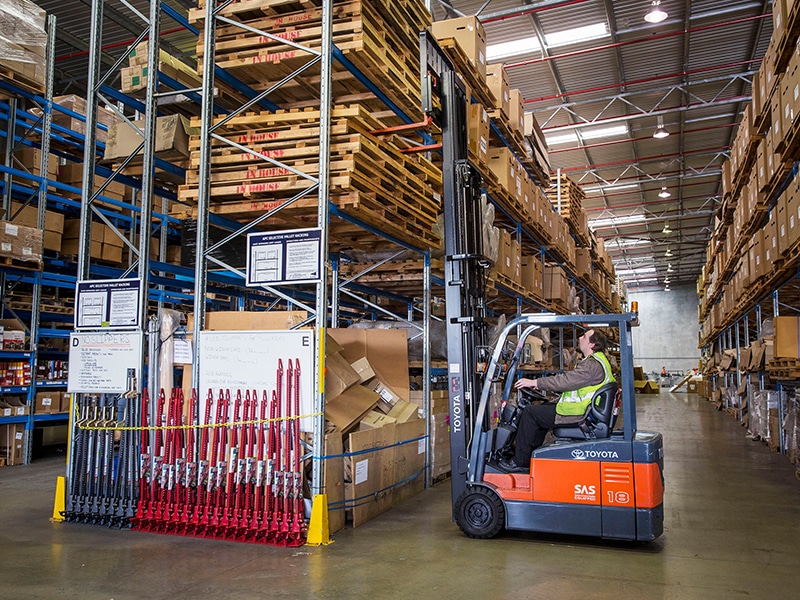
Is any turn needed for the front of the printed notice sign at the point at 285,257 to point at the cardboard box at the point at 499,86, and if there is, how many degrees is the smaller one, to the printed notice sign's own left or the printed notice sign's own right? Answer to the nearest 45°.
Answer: approximately 135° to the printed notice sign's own left

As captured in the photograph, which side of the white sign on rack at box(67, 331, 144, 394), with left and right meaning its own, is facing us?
front

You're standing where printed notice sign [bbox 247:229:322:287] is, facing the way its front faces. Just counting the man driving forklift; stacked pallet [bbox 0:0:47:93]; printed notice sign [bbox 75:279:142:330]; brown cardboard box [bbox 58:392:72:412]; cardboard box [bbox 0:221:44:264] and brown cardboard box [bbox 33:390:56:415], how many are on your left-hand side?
1

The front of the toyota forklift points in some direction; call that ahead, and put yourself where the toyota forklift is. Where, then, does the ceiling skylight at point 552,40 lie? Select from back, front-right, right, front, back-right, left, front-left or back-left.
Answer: right

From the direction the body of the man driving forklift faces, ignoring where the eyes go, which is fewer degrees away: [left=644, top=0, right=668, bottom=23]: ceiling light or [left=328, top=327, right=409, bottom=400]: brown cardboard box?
the brown cardboard box

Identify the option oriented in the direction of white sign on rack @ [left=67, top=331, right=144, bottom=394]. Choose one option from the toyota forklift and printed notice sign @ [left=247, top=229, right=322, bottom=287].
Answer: the toyota forklift

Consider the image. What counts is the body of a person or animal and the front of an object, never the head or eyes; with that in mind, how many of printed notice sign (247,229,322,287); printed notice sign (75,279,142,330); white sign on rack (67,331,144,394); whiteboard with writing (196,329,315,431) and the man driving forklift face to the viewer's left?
1

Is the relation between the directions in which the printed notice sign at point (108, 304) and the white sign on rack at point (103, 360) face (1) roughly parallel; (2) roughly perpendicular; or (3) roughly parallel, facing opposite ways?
roughly parallel

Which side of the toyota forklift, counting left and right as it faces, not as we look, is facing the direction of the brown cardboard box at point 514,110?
right

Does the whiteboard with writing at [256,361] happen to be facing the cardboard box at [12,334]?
no

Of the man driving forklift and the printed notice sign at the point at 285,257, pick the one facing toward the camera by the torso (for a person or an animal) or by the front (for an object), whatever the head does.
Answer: the printed notice sign

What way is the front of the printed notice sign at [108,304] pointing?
toward the camera

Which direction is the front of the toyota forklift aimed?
to the viewer's left

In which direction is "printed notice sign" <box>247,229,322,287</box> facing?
toward the camera

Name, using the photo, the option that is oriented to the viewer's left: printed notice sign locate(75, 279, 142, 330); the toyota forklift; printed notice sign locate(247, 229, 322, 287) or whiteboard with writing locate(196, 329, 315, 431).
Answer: the toyota forklift

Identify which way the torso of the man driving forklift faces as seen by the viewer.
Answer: to the viewer's left

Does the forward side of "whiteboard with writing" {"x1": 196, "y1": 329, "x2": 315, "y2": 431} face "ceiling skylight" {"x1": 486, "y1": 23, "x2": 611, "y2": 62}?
no

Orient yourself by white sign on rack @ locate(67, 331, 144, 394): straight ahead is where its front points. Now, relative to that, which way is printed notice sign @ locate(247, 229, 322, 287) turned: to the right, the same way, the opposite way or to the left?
the same way

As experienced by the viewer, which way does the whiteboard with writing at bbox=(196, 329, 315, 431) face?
facing the viewer

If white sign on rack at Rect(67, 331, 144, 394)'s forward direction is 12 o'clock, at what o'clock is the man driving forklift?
The man driving forklift is roughly at 10 o'clock from the white sign on rack.

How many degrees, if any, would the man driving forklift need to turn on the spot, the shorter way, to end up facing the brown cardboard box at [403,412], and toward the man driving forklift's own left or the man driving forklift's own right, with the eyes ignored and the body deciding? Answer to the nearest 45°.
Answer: approximately 45° to the man driving forklift's own right

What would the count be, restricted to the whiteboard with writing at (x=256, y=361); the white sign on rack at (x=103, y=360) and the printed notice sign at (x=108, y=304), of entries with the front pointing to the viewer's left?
0
